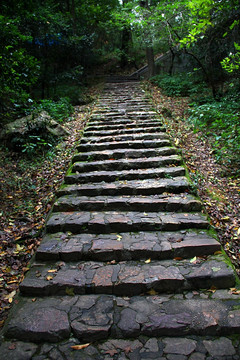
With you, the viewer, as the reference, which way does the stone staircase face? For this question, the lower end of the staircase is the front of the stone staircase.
facing the viewer

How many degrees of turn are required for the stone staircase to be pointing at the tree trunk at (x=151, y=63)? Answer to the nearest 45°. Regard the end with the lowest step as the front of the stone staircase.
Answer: approximately 180°

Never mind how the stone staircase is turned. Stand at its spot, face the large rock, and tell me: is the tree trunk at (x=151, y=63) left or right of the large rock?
right

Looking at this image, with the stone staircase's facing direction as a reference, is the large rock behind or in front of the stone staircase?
behind

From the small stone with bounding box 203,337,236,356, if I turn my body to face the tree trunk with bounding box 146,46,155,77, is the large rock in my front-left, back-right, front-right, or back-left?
front-left
